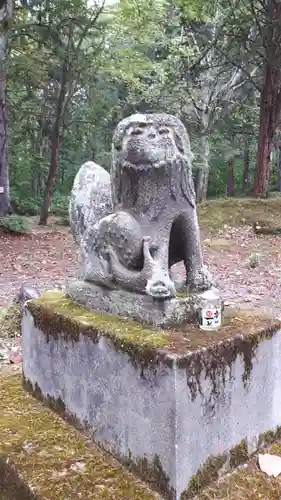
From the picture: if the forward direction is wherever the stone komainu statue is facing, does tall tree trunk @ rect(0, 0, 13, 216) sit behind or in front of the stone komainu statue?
behind

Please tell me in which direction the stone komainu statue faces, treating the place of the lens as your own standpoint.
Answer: facing the viewer and to the right of the viewer

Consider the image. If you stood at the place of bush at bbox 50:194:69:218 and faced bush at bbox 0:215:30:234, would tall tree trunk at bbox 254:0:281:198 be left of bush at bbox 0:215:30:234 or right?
left

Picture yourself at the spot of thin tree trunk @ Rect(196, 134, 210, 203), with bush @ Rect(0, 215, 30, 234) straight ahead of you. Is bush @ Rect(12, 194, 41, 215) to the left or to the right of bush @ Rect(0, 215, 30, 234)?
right

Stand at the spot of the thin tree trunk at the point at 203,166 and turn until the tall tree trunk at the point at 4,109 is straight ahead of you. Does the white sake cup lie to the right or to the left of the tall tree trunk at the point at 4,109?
left

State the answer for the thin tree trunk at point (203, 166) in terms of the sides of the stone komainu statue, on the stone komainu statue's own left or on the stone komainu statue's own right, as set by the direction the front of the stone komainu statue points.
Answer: on the stone komainu statue's own left
